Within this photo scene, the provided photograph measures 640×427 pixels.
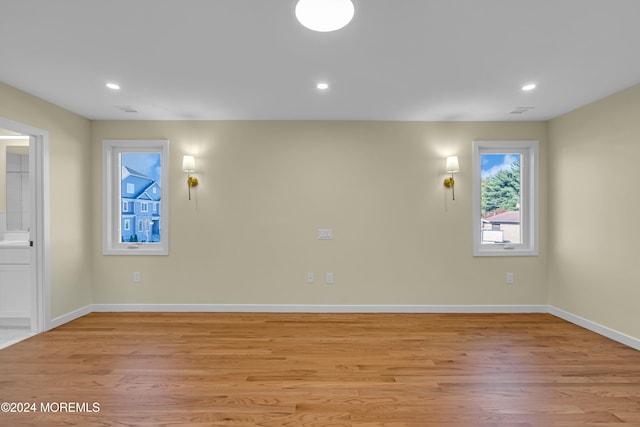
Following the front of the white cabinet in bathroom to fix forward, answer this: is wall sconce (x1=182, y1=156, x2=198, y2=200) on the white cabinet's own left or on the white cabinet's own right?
on the white cabinet's own left

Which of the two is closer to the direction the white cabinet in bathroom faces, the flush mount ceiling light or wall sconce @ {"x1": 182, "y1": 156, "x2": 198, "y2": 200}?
the flush mount ceiling light

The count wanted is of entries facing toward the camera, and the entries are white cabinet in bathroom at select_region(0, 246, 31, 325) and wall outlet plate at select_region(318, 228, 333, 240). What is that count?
2

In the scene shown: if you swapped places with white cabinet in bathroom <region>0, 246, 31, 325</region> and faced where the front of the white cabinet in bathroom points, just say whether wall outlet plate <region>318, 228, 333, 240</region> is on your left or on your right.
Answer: on your left

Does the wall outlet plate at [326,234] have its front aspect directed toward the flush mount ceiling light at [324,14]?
yes

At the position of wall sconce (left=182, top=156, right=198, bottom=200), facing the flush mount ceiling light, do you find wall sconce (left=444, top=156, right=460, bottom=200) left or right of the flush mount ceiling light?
left

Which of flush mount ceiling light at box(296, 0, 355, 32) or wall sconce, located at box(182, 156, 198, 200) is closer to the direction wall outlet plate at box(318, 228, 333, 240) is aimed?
the flush mount ceiling light

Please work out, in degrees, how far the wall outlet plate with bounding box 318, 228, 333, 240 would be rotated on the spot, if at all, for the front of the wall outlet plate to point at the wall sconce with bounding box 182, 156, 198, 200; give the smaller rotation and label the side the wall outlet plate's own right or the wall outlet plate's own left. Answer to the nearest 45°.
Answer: approximately 90° to the wall outlet plate's own right

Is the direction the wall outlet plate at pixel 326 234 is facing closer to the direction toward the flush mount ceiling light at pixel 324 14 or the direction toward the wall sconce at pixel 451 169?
the flush mount ceiling light

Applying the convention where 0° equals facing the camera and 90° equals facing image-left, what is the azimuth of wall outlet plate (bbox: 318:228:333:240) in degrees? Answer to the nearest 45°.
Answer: approximately 0°

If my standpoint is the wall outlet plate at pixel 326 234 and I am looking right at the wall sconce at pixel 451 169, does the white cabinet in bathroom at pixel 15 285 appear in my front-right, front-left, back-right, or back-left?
back-right
